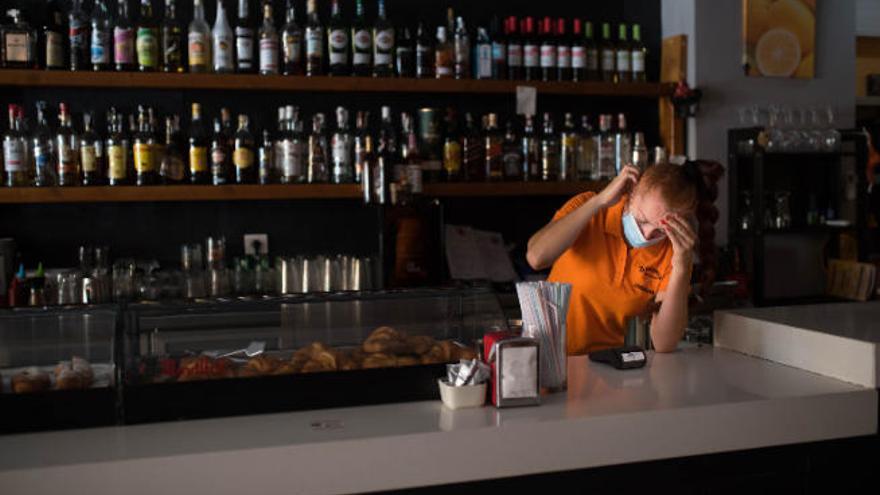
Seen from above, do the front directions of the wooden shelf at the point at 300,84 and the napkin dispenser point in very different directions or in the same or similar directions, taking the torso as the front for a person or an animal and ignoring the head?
same or similar directions

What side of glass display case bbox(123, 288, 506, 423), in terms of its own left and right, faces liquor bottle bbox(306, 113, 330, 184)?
back

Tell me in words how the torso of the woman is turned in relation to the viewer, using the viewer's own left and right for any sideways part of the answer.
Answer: facing the viewer

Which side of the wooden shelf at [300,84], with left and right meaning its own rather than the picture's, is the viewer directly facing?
front

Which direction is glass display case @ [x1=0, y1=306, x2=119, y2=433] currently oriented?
toward the camera

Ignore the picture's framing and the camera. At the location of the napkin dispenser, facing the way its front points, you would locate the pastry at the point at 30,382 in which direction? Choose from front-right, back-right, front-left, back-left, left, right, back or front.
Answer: right

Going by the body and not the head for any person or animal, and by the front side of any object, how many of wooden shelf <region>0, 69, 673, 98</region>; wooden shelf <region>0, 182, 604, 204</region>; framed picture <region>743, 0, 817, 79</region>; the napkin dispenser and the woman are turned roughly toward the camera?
5

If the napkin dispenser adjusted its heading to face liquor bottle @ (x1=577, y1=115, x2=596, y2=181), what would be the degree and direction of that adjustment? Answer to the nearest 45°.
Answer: approximately 180°

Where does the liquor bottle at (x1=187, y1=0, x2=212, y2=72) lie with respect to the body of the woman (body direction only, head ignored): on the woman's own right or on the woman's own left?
on the woman's own right

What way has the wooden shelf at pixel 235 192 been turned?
toward the camera

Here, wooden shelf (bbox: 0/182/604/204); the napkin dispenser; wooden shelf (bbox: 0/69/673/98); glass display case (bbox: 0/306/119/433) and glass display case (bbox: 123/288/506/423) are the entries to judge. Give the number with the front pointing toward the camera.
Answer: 5
